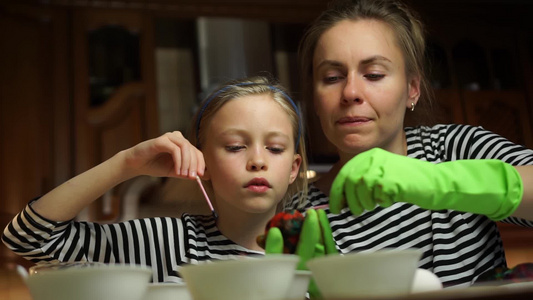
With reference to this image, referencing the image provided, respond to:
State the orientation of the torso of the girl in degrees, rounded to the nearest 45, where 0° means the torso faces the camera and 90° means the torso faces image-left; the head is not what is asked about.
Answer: approximately 0°
